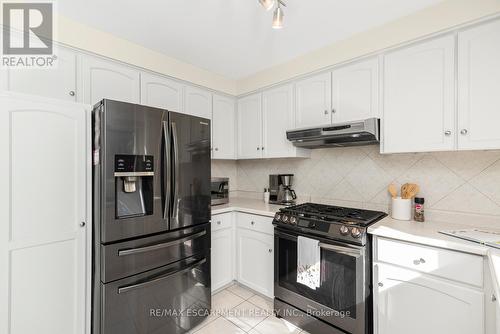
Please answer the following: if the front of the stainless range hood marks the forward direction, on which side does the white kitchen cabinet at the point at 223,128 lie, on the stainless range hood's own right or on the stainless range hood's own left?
on the stainless range hood's own right

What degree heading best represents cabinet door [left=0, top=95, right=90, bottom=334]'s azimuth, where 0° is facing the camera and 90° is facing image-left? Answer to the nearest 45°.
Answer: approximately 315°

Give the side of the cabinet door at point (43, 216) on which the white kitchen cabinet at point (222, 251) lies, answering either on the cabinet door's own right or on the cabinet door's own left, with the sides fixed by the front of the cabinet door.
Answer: on the cabinet door's own left

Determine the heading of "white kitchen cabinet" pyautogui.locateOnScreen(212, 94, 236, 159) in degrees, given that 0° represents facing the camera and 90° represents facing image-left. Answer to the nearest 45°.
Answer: approximately 315°

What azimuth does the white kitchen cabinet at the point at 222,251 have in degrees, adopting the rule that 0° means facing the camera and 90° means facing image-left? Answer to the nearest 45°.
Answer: approximately 315°

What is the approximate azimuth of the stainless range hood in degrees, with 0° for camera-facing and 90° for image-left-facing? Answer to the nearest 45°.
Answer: approximately 45°
